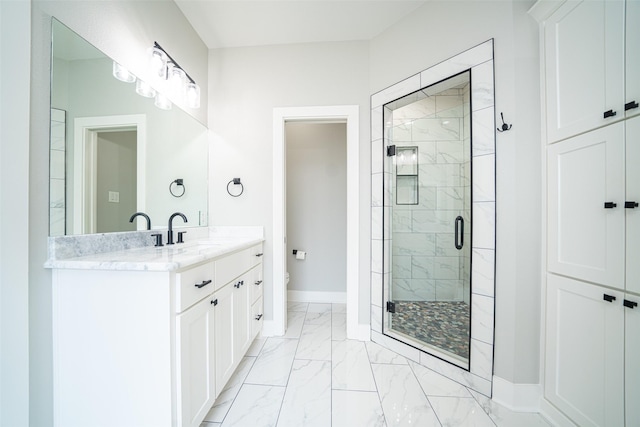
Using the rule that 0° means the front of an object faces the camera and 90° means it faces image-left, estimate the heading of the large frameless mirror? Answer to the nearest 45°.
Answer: approximately 315°

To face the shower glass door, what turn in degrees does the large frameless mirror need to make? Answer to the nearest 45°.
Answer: approximately 45° to its left

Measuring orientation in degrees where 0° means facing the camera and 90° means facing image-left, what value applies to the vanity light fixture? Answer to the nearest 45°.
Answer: approximately 315°

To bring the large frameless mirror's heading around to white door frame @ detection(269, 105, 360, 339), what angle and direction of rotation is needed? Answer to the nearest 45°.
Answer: approximately 45° to its left

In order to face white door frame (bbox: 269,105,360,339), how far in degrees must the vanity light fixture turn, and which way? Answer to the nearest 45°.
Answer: approximately 45° to its left
